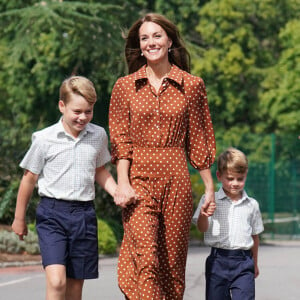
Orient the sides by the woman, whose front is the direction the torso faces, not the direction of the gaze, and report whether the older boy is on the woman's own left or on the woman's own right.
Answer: on the woman's own right

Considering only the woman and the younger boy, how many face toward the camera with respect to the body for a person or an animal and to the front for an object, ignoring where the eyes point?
2

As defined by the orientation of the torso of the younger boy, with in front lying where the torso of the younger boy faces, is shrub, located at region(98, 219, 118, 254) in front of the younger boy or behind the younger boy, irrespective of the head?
behind

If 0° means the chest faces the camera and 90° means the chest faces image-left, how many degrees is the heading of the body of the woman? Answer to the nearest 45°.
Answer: approximately 0°

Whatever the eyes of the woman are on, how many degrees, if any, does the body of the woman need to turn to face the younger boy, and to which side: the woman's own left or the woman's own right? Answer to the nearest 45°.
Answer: approximately 135° to the woman's own left

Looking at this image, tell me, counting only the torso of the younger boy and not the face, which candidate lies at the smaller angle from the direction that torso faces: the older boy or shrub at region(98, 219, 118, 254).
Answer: the older boy

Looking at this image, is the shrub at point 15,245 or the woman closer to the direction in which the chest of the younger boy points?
the woman

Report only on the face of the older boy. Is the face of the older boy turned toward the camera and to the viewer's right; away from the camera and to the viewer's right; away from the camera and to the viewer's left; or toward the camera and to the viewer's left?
toward the camera and to the viewer's right
